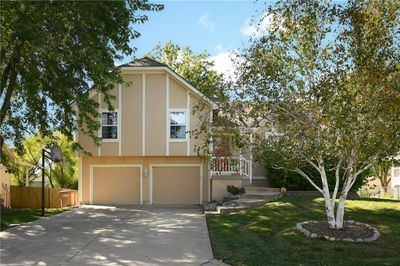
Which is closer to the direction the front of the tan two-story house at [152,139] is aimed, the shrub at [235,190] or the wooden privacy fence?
the shrub

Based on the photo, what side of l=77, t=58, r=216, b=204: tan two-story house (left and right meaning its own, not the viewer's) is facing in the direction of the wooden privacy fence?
right

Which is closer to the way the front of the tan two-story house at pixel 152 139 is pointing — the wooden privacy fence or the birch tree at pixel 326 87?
the birch tree

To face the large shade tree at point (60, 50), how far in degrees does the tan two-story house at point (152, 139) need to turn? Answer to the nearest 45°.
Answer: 0° — it already faces it

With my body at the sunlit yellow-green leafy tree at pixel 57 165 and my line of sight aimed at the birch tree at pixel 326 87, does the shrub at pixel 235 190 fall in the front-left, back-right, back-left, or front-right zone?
front-left

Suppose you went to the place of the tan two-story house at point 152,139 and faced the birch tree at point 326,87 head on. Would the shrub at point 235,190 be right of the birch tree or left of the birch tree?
left

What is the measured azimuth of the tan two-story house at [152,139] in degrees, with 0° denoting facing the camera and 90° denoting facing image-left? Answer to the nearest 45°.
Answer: approximately 0°

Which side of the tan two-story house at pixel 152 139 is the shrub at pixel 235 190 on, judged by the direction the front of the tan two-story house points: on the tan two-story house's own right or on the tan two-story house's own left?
on the tan two-story house's own left

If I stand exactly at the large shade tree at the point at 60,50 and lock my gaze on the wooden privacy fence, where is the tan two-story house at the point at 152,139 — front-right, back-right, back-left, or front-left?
front-right

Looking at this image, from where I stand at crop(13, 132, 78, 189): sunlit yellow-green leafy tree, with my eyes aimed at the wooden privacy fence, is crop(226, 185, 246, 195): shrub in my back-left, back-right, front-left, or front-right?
front-left

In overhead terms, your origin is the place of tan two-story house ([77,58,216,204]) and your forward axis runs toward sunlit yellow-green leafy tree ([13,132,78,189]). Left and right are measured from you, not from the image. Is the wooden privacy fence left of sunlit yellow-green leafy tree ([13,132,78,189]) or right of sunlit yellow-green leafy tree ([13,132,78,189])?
left

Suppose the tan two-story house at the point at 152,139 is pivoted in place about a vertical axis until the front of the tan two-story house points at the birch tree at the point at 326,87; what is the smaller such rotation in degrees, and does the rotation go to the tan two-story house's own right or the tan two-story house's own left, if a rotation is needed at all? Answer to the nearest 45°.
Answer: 0° — it already faces it

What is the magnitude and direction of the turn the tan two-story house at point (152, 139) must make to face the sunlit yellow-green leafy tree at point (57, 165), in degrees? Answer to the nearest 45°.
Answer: approximately 135° to its right
